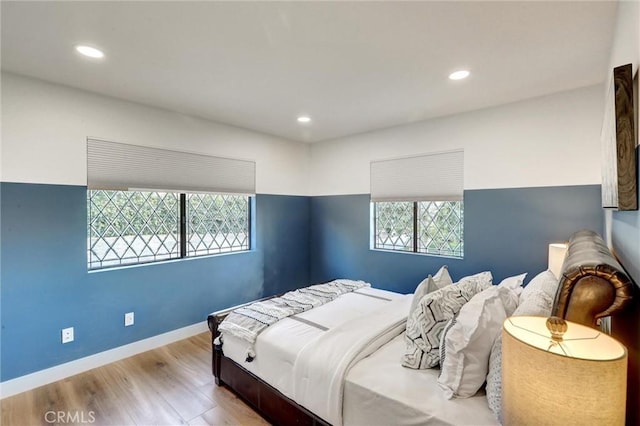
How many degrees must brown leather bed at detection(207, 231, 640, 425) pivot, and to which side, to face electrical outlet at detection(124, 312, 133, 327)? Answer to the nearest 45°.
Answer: approximately 45° to its left

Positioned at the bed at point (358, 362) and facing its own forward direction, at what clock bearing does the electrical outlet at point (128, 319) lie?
The electrical outlet is roughly at 11 o'clock from the bed.

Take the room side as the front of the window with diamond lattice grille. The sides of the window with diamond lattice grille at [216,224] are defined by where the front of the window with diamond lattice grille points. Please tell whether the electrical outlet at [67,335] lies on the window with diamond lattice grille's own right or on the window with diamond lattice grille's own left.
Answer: on the window with diamond lattice grille's own right

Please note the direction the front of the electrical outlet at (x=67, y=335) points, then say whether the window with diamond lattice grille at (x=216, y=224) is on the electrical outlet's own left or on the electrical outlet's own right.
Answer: on the electrical outlet's own left

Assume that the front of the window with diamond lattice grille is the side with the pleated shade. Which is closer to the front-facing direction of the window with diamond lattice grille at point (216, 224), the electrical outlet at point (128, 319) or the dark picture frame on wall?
the dark picture frame on wall
